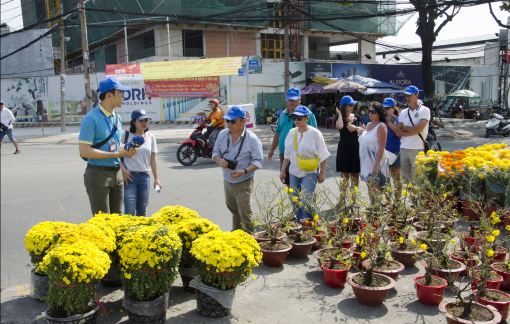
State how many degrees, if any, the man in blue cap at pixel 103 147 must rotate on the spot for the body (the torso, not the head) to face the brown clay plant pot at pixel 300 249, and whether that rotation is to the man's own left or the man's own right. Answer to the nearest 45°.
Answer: approximately 45° to the man's own left

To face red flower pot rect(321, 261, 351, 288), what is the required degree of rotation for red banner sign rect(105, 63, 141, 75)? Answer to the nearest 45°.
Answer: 0° — it already faces it

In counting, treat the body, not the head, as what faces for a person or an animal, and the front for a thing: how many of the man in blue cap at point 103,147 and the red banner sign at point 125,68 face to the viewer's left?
0

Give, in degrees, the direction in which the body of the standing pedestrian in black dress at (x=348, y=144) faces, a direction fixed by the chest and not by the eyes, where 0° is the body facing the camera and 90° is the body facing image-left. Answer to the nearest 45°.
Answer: approximately 315°

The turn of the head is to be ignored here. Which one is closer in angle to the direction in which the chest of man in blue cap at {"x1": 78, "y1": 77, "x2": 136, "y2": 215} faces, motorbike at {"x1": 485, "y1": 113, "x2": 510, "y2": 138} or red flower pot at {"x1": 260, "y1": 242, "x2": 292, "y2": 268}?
the red flower pot

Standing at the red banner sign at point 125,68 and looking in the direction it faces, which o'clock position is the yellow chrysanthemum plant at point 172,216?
The yellow chrysanthemum plant is roughly at 12 o'clock from the red banner sign.

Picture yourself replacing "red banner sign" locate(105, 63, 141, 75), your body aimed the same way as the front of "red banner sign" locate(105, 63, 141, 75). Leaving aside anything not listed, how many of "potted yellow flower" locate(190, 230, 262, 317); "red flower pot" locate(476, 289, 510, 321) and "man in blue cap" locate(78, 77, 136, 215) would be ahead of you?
3

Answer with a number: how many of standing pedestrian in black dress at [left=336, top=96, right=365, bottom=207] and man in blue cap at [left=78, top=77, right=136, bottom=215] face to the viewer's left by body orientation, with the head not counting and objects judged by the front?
0

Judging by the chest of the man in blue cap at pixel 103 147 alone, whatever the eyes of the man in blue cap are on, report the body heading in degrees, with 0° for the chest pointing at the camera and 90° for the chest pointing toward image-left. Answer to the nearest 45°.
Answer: approximately 315°

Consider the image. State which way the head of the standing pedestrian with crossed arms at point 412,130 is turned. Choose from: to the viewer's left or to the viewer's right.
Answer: to the viewer's left

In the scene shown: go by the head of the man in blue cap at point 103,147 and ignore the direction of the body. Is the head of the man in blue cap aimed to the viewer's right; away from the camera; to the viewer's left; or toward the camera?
to the viewer's right

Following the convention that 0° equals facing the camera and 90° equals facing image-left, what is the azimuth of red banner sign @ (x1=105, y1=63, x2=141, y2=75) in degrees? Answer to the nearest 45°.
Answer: approximately 0°

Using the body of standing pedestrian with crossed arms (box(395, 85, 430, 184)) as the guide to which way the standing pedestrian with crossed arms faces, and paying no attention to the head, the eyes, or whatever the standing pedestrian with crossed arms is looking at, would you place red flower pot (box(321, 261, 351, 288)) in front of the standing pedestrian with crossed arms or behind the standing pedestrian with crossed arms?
in front

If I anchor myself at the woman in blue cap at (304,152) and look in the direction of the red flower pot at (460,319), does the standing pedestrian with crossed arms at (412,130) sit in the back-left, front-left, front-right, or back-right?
back-left
